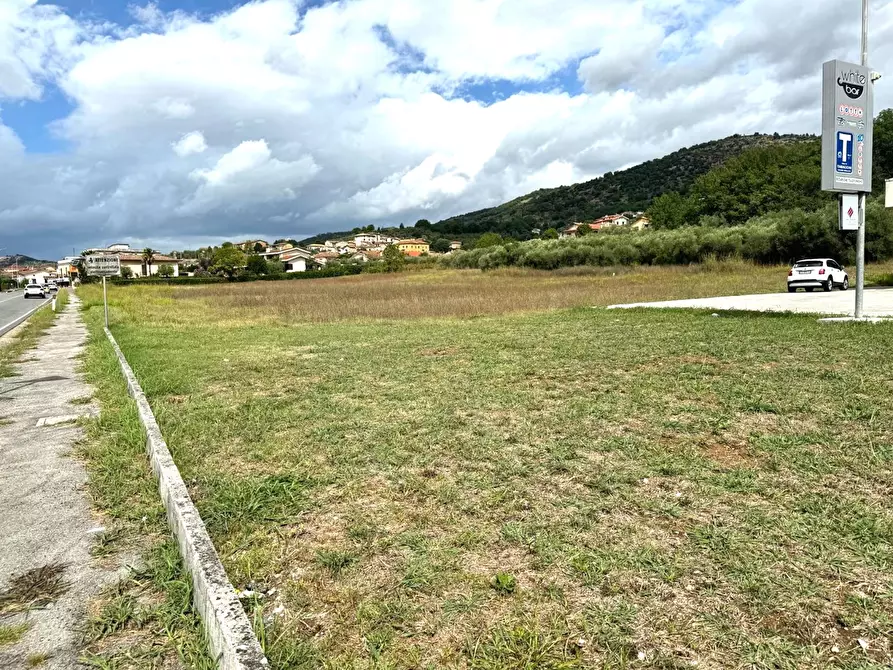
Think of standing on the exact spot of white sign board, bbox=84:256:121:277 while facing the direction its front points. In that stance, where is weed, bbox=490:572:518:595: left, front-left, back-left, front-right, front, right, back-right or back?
front

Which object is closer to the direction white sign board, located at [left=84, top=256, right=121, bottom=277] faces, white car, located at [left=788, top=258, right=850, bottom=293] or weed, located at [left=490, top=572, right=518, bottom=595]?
the weed

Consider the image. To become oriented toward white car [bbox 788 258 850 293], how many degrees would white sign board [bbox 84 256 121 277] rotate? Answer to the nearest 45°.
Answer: approximately 90° to its left

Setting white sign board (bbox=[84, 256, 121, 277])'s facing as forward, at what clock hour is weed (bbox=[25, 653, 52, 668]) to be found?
The weed is roughly at 12 o'clock from the white sign board.

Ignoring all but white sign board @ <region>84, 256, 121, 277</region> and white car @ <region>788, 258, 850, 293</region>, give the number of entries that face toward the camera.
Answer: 1

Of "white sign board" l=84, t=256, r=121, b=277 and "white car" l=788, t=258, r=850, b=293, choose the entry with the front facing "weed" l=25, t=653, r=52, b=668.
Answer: the white sign board

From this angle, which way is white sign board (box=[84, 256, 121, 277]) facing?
toward the camera

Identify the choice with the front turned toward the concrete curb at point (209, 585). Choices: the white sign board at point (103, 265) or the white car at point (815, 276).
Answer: the white sign board

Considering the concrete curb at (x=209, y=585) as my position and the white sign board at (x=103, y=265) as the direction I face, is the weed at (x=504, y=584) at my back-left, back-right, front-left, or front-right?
back-right
